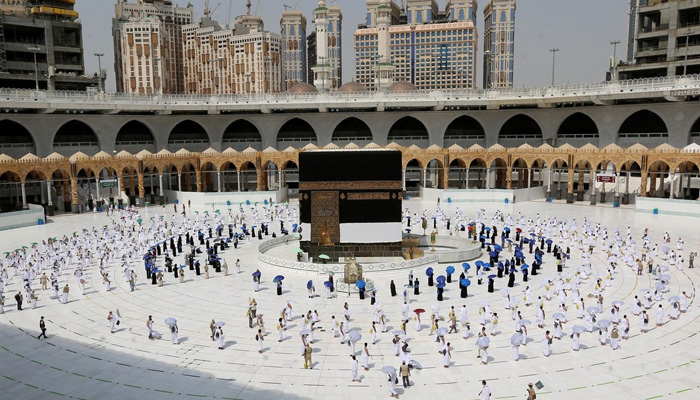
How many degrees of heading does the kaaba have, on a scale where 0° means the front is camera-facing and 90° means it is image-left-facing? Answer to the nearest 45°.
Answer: approximately 0°

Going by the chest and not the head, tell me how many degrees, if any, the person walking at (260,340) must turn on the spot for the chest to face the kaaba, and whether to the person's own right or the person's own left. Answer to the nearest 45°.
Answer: approximately 45° to the person's own left

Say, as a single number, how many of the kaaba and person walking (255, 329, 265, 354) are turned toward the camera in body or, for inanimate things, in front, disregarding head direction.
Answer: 1

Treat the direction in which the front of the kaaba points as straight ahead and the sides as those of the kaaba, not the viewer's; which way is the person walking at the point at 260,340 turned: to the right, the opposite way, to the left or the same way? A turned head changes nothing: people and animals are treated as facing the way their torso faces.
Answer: to the left

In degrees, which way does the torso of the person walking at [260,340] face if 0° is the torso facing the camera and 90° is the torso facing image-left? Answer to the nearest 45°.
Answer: approximately 270°
